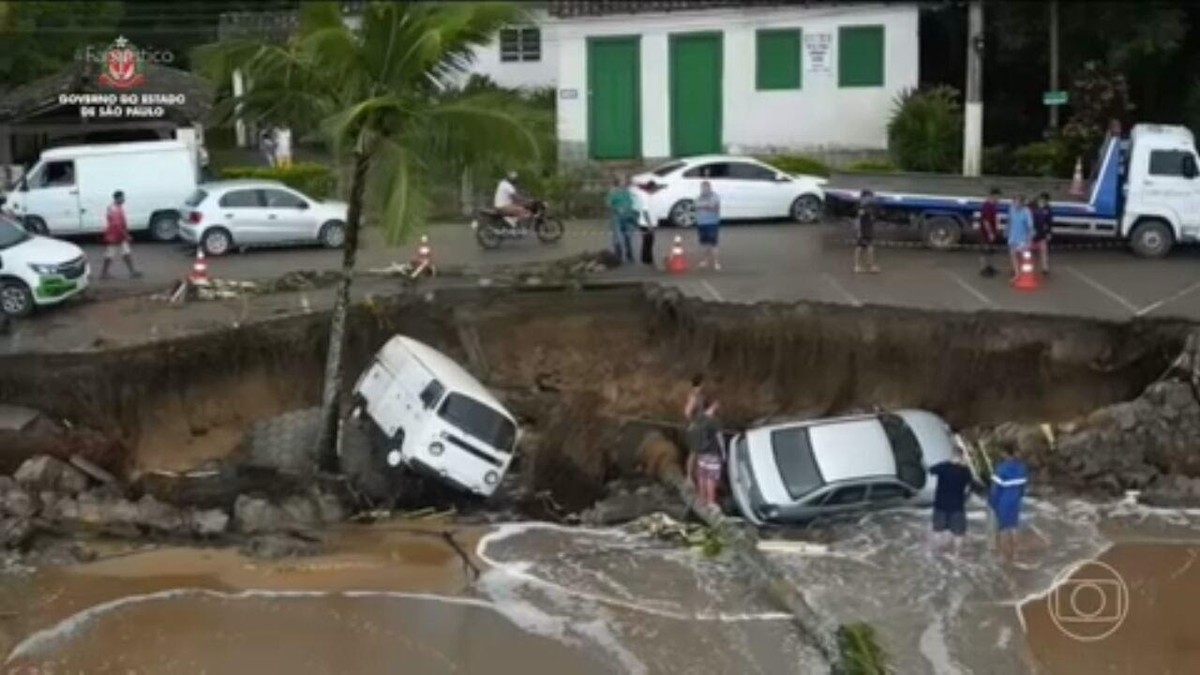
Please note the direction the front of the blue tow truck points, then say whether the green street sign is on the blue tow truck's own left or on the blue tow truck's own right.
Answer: on the blue tow truck's own left

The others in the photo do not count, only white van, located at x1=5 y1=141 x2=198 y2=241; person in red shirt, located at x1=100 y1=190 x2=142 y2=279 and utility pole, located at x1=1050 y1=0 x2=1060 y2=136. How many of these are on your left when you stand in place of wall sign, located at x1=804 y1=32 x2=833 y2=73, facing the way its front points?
1

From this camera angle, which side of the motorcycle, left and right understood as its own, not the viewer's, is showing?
right

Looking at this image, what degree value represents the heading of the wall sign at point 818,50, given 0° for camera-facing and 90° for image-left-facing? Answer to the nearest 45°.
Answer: approximately 0°

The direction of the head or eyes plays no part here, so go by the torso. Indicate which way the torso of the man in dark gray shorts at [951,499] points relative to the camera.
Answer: away from the camera

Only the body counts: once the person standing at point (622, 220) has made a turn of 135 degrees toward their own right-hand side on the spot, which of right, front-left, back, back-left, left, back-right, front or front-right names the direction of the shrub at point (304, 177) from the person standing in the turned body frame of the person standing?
front

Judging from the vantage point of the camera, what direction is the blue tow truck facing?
facing to the right of the viewer

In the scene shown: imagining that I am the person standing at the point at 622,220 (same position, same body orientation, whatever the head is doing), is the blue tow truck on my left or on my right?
on my left

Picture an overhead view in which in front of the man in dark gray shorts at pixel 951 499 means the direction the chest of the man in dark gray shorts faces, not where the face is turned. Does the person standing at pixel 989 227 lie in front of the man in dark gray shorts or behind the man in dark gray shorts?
in front

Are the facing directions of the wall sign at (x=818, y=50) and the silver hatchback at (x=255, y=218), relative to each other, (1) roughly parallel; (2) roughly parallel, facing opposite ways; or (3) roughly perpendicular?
roughly perpendicular
